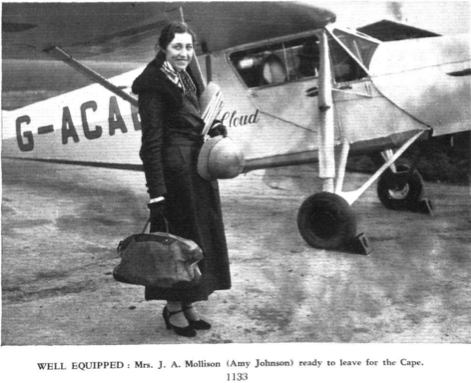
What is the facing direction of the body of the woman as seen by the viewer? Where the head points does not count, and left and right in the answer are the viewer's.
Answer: facing the viewer and to the right of the viewer
